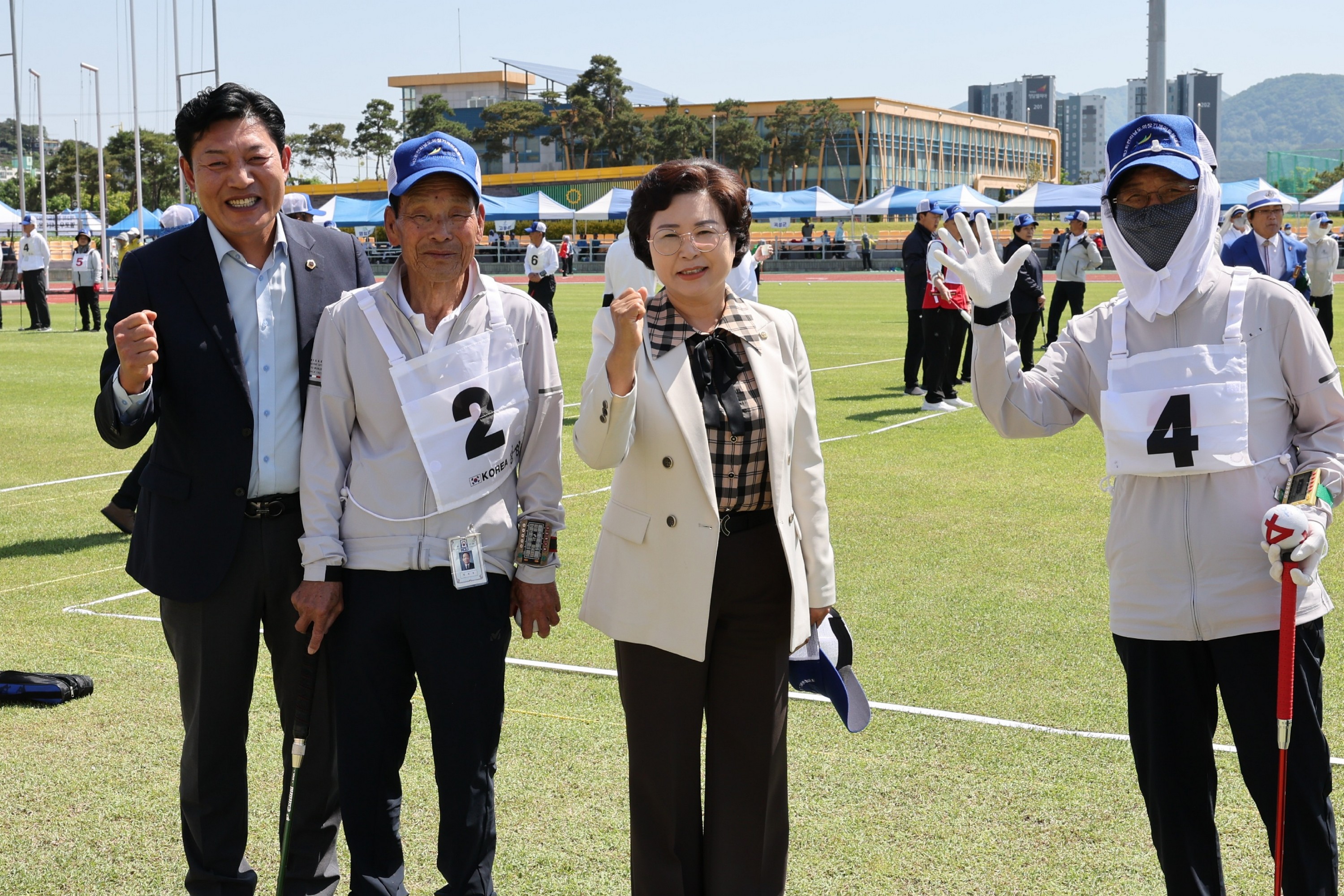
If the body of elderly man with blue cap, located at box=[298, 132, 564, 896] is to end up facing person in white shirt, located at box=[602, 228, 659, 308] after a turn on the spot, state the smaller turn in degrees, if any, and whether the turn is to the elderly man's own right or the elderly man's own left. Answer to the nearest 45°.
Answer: approximately 180°

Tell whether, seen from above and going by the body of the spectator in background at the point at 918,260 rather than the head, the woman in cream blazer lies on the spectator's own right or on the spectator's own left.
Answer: on the spectator's own right

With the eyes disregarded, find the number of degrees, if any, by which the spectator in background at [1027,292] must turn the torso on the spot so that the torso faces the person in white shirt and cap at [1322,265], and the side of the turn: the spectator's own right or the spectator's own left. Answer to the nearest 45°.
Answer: approximately 90° to the spectator's own left

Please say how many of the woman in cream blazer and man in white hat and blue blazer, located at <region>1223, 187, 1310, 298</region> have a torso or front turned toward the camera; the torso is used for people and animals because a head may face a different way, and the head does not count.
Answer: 2

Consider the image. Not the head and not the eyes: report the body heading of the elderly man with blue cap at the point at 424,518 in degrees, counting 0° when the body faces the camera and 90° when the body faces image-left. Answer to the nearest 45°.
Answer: approximately 0°

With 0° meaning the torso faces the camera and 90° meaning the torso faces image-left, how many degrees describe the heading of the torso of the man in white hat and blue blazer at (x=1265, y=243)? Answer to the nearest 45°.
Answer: approximately 0°
